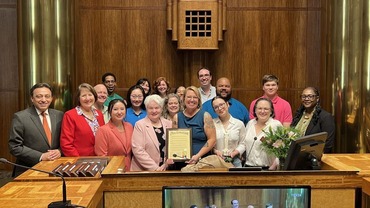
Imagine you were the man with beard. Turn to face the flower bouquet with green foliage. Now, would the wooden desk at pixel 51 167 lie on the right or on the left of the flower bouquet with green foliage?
right

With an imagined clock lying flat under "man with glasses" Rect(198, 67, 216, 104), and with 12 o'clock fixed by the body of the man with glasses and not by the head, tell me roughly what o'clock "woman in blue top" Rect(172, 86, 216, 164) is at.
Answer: The woman in blue top is roughly at 12 o'clock from the man with glasses.

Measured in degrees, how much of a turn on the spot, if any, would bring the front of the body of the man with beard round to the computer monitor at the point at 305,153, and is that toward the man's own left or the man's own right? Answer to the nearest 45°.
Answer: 0° — they already face it

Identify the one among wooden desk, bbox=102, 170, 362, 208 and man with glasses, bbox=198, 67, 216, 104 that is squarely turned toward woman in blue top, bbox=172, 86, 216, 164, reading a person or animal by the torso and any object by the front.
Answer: the man with glasses

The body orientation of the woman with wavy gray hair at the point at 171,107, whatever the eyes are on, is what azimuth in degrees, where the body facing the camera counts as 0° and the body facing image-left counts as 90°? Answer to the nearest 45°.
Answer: approximately 0°

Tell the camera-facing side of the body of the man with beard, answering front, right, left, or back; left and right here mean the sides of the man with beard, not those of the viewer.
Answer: front

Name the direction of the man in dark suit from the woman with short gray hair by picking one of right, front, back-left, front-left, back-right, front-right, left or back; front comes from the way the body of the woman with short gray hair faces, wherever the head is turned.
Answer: back-right

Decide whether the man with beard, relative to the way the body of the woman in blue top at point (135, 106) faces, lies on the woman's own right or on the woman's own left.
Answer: on the woman's own left

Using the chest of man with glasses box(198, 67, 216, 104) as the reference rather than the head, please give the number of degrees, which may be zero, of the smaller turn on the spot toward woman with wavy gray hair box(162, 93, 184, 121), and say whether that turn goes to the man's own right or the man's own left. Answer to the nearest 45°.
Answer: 0° — they already face them

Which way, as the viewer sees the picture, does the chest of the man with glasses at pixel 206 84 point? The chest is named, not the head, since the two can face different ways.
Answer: toward the camera

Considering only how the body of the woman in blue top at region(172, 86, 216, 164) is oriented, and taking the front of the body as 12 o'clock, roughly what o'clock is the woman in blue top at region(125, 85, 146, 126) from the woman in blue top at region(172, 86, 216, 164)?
the woman in blue top at region(125, 85, 146, 126) is roughly at 3 o'clock from the woman in blue top at region(172, 86, 216, 164).

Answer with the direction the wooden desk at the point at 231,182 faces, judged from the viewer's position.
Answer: facing the viewer
